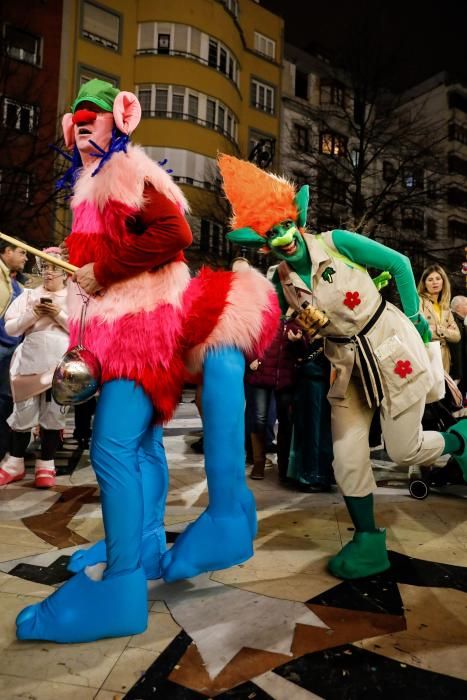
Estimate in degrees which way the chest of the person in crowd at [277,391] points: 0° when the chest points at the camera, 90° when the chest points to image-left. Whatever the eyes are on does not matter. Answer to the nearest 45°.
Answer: approximately 0°

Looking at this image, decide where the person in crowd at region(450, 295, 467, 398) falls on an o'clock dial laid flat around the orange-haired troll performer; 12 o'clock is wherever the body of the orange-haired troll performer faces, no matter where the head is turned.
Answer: The person in crowd is roughly at 5 o'clock from the orange-haired troll performer.

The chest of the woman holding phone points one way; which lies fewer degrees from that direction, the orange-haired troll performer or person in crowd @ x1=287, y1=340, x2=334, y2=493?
the orange-haired troll performer

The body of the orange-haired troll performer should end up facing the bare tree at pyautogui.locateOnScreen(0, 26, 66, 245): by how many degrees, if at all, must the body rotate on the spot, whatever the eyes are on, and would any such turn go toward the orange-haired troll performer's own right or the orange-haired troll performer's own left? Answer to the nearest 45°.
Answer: approximately 90° to the orange-haired troll performer's own right

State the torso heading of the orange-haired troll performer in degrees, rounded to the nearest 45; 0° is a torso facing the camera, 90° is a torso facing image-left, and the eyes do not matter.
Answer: approximately 45°

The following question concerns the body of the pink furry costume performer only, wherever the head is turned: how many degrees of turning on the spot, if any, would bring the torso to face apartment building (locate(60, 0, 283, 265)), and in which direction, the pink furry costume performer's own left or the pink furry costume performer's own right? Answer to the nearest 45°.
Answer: approximately 135° to the pink furry costume performer's own right

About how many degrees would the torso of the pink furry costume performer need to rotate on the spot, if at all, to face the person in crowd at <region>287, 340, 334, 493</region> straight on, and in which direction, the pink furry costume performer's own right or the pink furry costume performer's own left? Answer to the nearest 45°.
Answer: approximately 180°
